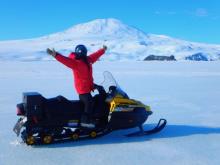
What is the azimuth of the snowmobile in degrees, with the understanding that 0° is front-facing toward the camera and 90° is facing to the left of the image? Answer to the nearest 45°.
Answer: approximately 270°
